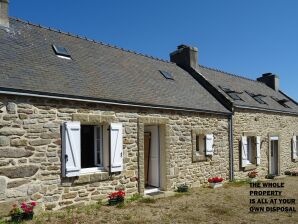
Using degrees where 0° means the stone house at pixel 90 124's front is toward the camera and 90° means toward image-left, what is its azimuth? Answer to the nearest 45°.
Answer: approximately 315°

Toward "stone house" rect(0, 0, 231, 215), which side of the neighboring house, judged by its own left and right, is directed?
right

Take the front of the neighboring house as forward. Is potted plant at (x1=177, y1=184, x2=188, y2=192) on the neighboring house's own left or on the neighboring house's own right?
on the neighboring house's own right

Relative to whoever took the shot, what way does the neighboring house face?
facing the viewer and to the right of the viewer

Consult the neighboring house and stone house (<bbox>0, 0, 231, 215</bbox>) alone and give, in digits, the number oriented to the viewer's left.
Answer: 0

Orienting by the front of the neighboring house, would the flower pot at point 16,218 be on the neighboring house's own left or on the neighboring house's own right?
on the neighboring house's own right

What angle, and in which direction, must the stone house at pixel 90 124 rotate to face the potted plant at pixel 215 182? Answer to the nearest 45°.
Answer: approximately 90° to its left

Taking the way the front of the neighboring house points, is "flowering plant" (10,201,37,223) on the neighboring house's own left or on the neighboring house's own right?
on the neighboring house's own right
